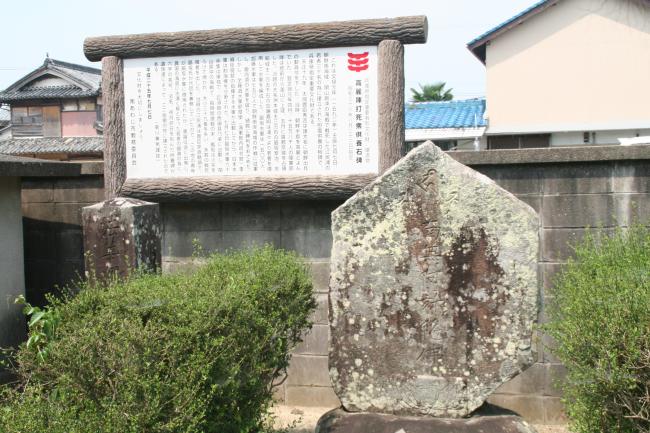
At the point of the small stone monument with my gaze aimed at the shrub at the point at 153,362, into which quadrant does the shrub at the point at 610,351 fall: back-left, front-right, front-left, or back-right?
front-left

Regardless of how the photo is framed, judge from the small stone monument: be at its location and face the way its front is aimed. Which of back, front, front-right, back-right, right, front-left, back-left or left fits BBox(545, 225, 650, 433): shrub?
left

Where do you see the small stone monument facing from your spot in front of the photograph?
facing the viewer and to the left of the viewer

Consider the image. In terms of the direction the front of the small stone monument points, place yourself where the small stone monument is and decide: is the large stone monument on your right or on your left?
on your left

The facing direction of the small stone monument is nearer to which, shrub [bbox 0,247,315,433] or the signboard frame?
the shrub

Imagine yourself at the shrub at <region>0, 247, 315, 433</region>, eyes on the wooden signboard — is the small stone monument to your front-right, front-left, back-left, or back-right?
front-left

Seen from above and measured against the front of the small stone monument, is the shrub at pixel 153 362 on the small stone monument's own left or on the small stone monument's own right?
on the small stone monument's own left
